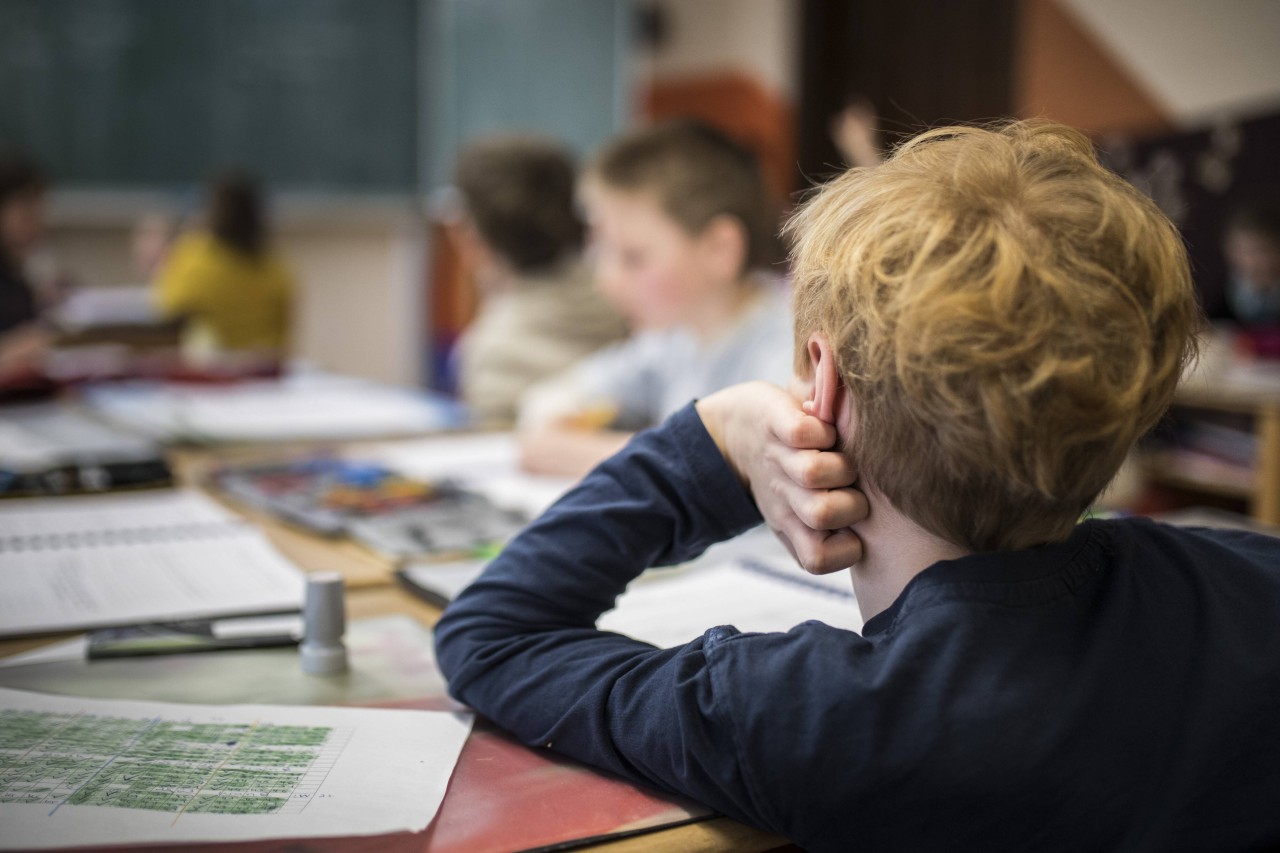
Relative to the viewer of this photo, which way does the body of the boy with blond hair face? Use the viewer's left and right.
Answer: facing away from the viewer

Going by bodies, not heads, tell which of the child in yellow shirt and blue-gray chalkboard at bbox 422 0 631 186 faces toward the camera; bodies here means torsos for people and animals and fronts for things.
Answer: the blue-gray chalkboard

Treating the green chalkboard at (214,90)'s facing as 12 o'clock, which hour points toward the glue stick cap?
The glue stick cap is roughly at 12 o'clock from the green chalkboard.

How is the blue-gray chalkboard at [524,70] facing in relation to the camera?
toward the camera

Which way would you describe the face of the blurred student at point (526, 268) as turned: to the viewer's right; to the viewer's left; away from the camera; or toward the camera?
away from the camera

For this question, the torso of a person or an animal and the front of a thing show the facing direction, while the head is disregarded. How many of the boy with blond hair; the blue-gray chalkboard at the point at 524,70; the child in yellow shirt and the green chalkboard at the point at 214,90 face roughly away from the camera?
2

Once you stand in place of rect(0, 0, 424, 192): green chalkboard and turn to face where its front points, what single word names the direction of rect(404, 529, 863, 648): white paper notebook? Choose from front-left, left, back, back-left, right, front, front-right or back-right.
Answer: front

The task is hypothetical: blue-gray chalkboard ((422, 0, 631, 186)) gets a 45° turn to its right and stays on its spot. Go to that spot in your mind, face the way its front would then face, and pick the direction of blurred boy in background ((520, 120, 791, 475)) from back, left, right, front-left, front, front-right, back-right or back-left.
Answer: front-left

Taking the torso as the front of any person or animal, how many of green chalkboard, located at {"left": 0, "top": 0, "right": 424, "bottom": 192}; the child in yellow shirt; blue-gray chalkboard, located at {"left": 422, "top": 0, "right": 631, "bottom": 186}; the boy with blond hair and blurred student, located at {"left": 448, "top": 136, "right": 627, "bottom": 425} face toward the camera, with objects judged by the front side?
2

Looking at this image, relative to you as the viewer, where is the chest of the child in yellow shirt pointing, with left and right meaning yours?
facing away from the viewer

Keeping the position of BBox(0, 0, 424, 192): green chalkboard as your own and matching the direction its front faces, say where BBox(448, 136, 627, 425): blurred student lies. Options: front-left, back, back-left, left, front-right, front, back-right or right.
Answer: front

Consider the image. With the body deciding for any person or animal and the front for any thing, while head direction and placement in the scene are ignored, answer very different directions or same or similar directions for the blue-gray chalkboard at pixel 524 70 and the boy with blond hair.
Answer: very different directions

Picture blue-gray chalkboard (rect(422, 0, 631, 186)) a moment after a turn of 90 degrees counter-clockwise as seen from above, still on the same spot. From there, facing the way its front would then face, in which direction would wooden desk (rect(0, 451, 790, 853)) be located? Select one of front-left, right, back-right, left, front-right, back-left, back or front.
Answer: right

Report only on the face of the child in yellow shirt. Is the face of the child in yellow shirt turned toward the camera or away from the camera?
away from the camera

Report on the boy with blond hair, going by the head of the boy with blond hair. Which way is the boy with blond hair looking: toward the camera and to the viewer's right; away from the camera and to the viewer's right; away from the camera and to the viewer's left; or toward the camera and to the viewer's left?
away from the camera and to the viewer's left

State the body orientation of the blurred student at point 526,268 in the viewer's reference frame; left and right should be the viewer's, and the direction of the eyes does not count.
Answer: facing away from the viewer and to the left of the viewer

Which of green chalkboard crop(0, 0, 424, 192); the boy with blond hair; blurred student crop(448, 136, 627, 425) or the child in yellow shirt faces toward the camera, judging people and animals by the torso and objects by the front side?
the green chalkboard

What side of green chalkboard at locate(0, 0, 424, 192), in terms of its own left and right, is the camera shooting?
front
